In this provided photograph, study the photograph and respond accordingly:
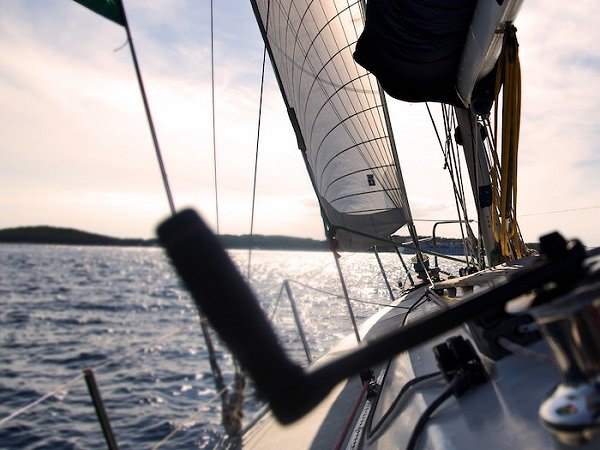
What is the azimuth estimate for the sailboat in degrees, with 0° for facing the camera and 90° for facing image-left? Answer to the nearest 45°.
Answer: approximately 180°
